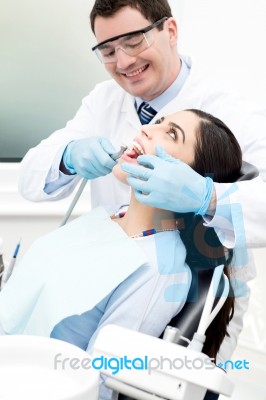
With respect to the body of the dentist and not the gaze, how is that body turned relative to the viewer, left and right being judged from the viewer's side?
facing the viewer and to the left of the viewer
